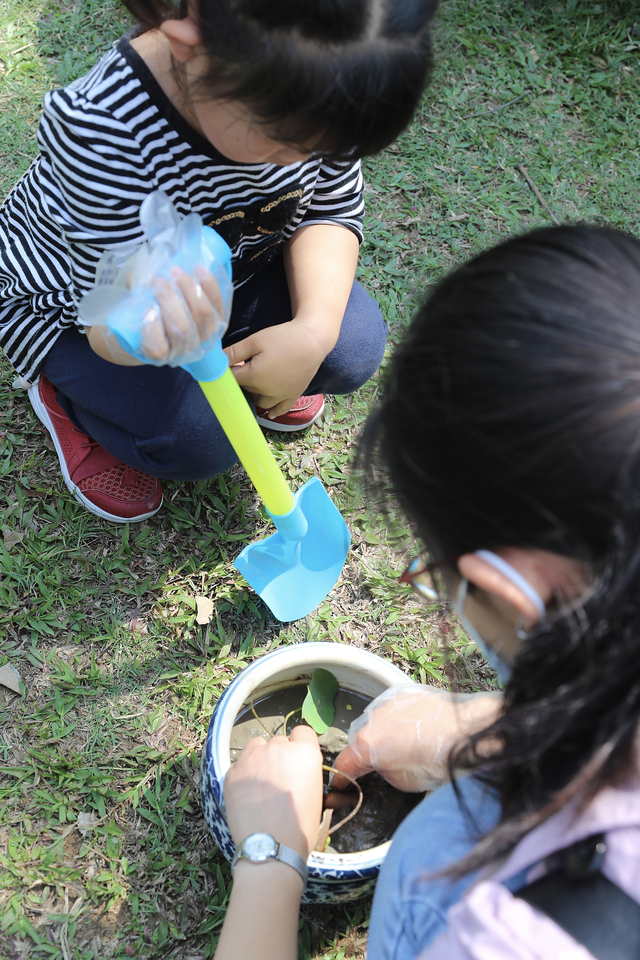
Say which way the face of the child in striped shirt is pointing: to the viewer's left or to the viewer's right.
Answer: to the viewer's right

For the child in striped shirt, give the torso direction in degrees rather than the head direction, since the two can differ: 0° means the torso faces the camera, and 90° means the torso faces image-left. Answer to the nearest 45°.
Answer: approximately 315°

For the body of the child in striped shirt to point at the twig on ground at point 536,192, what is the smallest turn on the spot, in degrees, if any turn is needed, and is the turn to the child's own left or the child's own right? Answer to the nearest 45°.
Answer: approximately 90° to the child's own left
